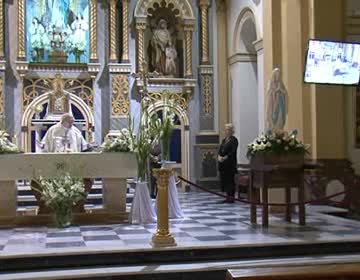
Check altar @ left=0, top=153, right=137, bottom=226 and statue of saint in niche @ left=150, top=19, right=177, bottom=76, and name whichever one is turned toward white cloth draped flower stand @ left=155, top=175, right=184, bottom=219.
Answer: the statue of saint in niche

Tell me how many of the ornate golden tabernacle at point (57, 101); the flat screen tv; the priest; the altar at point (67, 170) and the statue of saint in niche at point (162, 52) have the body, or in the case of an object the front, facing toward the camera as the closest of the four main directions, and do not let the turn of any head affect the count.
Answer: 5

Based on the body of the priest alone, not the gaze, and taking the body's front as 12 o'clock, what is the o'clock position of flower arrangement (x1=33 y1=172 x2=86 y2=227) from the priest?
The flower arrangement is roughly at 12 o'clock from the priest.

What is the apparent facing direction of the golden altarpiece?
toward the camera

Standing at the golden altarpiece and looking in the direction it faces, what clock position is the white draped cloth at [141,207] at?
The white draped cloth is roughly at 12 o'clock from the golden altarpiece.

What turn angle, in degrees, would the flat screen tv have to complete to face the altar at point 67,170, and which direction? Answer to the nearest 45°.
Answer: approximately 45° to its right

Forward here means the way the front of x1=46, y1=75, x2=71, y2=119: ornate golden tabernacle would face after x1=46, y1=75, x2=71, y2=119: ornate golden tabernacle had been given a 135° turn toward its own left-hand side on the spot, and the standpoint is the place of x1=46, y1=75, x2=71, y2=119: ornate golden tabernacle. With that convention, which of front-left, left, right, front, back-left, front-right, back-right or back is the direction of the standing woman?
right

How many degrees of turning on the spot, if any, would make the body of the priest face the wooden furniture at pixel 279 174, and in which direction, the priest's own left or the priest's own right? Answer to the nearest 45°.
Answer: approximately 45° to the priest's own left

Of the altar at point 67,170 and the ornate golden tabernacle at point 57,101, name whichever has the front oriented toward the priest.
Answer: the ornate golden tabernacle

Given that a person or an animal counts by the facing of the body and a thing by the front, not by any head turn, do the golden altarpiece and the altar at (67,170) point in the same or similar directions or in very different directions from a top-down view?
same or similar directions

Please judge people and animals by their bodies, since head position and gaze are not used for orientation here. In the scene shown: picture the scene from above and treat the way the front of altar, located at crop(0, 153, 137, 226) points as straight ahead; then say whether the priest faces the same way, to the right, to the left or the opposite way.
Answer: the same way

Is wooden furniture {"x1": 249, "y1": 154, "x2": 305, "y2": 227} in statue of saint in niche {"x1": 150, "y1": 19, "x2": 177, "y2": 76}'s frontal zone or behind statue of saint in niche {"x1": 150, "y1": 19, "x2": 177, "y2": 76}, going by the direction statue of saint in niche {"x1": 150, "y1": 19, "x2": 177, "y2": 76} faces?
frontal zone

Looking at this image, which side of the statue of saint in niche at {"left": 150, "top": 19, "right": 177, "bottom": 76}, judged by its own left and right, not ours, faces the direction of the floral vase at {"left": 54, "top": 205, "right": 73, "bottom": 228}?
front

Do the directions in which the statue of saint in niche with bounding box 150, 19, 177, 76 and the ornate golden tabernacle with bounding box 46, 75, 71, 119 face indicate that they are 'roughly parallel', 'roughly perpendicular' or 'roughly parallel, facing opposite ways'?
roughly parallel

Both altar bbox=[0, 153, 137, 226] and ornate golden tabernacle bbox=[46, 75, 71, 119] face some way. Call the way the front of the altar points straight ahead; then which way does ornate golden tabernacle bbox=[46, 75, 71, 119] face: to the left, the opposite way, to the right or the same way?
the same way

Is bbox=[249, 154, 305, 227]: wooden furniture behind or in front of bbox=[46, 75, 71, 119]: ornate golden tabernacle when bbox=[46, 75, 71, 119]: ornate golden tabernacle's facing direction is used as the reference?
in front

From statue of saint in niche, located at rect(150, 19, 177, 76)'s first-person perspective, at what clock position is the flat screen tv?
The flat screen tv is roughly at 11 o'clock from the statue of saint in niche.

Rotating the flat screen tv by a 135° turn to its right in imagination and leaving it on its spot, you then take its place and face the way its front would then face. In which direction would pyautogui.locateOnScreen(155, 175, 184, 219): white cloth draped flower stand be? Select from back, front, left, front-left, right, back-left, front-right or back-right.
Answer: left
